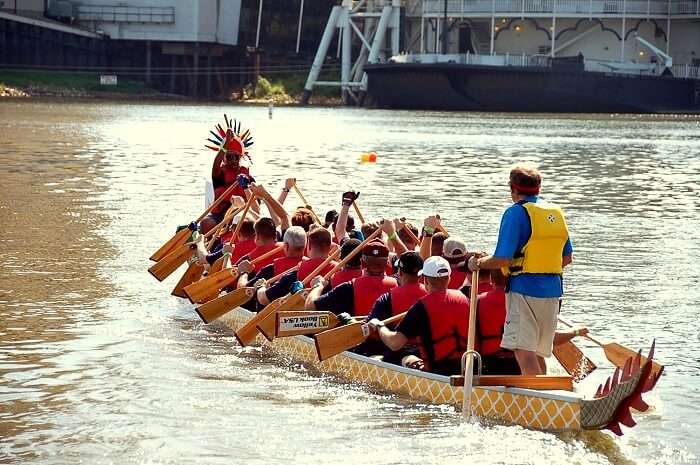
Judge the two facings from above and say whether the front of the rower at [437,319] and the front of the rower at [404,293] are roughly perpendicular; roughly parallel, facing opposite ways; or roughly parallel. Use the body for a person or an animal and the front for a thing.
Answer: roughly parallel

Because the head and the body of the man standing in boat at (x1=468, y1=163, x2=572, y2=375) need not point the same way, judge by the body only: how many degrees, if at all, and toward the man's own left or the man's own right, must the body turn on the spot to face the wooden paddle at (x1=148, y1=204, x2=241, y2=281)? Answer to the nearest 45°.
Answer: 0° — they already face it

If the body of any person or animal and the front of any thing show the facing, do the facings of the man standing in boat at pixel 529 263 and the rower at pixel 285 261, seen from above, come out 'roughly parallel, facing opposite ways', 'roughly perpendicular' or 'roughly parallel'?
roughly parallel

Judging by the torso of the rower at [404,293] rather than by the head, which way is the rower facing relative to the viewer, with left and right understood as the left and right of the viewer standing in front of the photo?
facing away from the viewer and to the left of the viewer

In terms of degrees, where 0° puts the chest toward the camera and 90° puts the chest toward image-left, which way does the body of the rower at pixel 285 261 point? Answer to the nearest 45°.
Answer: approximately 135°

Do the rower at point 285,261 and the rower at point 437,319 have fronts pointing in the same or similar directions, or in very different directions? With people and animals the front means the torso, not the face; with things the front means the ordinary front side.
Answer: same or similar directions

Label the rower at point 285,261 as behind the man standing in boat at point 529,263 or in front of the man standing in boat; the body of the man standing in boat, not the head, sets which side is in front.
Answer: in front

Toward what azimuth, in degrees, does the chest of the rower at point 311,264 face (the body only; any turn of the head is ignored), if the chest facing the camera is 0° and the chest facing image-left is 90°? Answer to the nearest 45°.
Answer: approximately 135°

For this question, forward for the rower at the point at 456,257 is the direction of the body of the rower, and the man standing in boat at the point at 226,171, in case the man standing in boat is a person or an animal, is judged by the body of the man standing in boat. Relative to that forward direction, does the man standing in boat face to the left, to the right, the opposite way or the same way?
the opposite way

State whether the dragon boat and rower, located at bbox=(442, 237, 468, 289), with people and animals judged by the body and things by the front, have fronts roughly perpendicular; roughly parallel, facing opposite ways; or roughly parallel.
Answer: roughly parallel

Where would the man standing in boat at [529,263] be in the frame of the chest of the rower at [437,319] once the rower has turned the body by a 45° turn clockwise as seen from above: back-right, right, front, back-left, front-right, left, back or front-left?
back-right

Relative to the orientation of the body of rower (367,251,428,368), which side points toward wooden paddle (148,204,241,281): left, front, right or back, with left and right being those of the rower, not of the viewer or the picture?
front

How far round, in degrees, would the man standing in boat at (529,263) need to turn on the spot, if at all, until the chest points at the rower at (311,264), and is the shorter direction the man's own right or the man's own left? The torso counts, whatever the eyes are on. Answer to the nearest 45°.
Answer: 0° — they already face them

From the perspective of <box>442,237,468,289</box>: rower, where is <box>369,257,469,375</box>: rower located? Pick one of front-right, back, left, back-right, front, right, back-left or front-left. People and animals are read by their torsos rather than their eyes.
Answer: back-left

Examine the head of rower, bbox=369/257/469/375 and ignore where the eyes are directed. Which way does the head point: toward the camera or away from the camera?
away from the camera

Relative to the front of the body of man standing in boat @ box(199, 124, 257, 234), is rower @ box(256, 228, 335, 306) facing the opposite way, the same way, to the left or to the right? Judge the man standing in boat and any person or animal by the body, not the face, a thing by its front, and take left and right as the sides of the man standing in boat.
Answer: the opposite way

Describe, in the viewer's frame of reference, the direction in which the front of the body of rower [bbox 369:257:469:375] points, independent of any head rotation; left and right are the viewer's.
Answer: facing away from the viewer and to the left of the viewer

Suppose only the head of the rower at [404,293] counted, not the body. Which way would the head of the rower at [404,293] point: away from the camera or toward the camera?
away from the camera

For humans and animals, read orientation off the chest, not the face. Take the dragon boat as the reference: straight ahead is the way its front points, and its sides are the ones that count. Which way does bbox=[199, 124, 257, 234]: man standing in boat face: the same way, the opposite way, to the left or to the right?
the opposite way

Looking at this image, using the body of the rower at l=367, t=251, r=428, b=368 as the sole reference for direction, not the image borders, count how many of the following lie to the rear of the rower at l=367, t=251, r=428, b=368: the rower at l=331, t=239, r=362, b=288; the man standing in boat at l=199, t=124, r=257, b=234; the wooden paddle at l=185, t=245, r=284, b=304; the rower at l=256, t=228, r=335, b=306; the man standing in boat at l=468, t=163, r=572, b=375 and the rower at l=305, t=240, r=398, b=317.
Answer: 1
